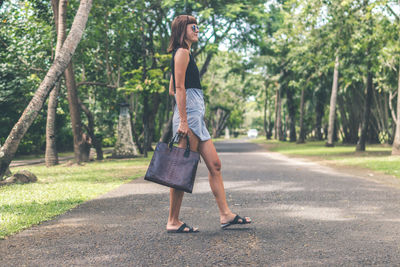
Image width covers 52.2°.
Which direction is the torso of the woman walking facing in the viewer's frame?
to the viewer's right

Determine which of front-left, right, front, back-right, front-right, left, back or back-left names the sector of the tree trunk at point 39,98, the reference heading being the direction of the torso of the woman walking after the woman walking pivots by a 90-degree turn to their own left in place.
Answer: front-left

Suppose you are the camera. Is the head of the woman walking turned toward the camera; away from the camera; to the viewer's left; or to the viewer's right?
to the viewer's right
